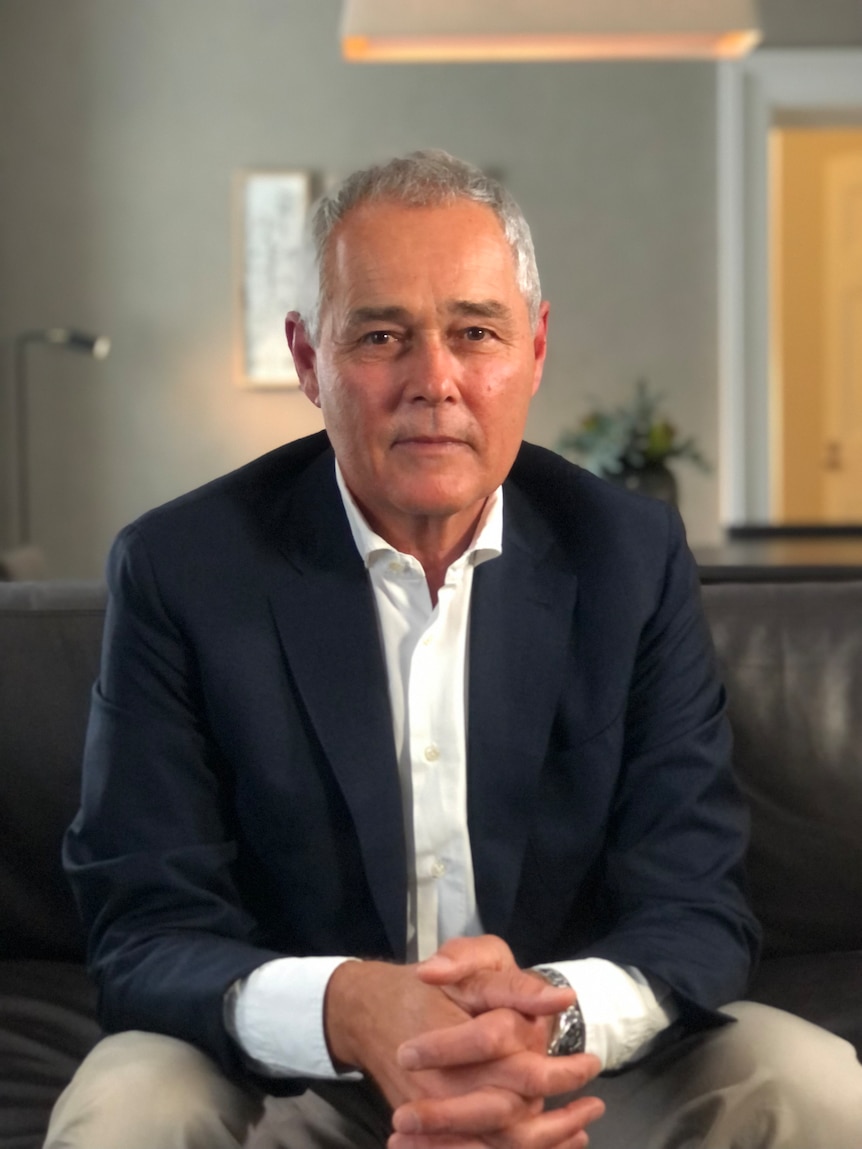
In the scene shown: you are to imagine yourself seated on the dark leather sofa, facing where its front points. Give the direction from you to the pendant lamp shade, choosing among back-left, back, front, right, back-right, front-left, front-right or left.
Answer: back

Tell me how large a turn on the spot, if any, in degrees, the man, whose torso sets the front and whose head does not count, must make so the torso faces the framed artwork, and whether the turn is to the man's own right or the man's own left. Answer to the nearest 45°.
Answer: approximately 180°

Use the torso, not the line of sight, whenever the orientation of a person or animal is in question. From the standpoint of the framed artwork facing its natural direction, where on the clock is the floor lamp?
The floor lamp is roughly at 3 o'clock from the framed artwork.

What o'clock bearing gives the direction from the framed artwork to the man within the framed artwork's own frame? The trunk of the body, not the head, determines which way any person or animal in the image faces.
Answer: The man is roughly at 12 o'clock from the framed artwork.

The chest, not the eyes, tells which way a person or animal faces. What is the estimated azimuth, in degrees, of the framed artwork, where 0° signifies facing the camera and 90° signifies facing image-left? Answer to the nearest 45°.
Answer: approximately 0°

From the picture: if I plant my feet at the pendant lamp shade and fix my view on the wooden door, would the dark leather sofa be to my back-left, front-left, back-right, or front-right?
back-right
